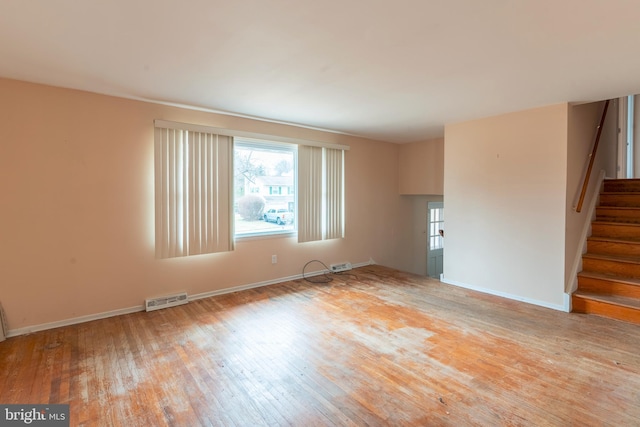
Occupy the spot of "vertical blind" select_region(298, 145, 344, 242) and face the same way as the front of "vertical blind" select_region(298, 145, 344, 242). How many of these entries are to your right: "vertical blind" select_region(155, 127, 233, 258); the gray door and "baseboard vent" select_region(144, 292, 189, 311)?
2

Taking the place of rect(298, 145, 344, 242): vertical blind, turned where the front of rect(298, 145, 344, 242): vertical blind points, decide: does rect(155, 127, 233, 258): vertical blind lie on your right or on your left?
on your right

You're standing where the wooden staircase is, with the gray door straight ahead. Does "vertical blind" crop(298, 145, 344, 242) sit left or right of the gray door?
left

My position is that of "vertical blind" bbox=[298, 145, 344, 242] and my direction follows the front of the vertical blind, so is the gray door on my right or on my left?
on my left

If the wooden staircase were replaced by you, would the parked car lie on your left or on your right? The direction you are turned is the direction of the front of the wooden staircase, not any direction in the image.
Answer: on your right

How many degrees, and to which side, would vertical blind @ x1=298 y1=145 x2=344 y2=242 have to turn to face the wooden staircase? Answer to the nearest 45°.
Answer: approximately 45° to its left

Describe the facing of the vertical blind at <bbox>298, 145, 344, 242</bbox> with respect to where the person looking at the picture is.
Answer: facing the viewer and to the right of the viewer

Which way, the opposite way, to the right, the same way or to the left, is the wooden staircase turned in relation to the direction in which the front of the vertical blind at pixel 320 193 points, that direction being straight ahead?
to the right

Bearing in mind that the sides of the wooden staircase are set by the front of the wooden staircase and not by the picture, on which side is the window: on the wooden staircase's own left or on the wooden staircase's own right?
on the wooden staircase's own right

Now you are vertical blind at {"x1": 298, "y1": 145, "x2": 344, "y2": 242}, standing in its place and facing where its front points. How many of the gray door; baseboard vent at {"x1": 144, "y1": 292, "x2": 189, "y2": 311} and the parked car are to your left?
1

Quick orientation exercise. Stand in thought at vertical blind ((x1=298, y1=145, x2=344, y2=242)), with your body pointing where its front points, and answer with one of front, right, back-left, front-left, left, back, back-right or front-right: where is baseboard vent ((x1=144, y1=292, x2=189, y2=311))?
right

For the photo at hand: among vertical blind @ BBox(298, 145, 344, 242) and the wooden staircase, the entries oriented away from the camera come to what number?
0

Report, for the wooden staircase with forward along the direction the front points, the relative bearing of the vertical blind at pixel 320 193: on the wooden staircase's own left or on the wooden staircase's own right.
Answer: on the wooden staircase's own right

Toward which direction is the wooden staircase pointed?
toward the camera

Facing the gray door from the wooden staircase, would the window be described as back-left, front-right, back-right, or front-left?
front-left

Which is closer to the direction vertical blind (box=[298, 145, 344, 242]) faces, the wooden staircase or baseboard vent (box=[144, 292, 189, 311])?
the wooden staircase
